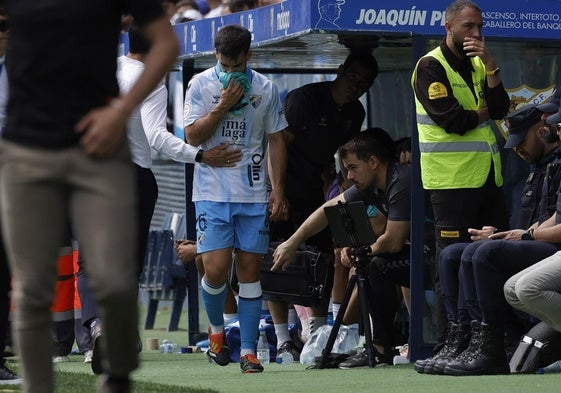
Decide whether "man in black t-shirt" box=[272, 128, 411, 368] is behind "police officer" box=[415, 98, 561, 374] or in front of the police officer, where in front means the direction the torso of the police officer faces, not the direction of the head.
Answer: in front

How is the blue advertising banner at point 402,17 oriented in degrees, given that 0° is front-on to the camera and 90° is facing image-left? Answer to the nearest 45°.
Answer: approximately 0°

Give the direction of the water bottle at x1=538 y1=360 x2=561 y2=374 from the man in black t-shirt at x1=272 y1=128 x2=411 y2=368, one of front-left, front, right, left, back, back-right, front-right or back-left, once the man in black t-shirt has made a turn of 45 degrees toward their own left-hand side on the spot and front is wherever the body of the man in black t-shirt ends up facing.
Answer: left

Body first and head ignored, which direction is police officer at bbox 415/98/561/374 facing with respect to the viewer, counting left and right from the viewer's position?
facing to the left of the viewer

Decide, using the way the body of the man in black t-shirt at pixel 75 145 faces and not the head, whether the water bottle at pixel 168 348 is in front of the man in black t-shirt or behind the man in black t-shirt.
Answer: behind

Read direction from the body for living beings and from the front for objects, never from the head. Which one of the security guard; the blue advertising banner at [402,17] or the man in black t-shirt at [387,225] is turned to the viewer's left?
the man in black t-shirt

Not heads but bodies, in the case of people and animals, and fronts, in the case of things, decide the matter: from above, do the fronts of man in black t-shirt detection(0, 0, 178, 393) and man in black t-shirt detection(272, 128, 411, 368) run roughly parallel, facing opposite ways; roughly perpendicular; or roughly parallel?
roughly perpendicular

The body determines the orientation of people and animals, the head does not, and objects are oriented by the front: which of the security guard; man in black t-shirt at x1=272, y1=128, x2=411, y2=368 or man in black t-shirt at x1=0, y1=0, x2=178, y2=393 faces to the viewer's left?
man in black t-shirt at x1=272, y1=128, x2=411, y2=368

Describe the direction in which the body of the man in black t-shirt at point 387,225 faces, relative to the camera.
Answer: to the viewer's left

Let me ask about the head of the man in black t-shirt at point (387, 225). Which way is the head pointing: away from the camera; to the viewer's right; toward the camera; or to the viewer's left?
to the viewer's left
